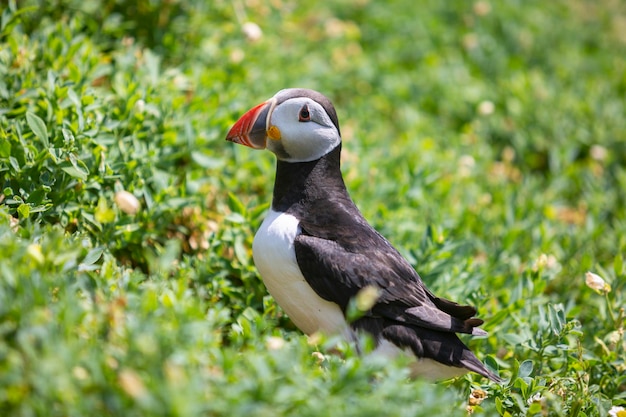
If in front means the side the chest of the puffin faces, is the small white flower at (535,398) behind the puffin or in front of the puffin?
behind

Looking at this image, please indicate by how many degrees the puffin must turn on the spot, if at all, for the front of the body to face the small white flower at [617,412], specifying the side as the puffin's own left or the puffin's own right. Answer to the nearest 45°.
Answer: approximately 180°

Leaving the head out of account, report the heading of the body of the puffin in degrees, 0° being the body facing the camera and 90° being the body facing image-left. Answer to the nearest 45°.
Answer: approximately 90°
